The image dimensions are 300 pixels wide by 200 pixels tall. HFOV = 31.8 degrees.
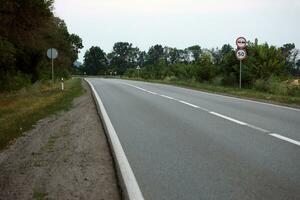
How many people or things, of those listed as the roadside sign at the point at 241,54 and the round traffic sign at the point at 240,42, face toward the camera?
2

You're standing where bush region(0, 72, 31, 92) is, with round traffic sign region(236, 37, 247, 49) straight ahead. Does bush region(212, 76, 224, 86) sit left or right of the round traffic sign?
left

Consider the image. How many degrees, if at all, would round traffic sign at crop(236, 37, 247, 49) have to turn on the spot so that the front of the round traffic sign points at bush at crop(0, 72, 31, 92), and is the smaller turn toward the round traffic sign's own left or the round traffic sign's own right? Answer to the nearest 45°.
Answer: approximately 90° to the round traffic sign's own right

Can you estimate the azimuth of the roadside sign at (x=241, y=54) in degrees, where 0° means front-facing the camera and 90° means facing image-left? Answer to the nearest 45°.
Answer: approximately 0°

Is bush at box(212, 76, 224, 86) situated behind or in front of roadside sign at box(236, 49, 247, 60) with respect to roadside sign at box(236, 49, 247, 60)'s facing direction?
behind

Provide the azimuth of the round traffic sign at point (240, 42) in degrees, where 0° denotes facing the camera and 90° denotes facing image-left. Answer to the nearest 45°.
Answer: approximately 0°

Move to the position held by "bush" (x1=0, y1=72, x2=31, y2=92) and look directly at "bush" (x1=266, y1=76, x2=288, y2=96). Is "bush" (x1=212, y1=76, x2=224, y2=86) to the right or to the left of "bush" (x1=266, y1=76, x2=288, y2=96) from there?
left
